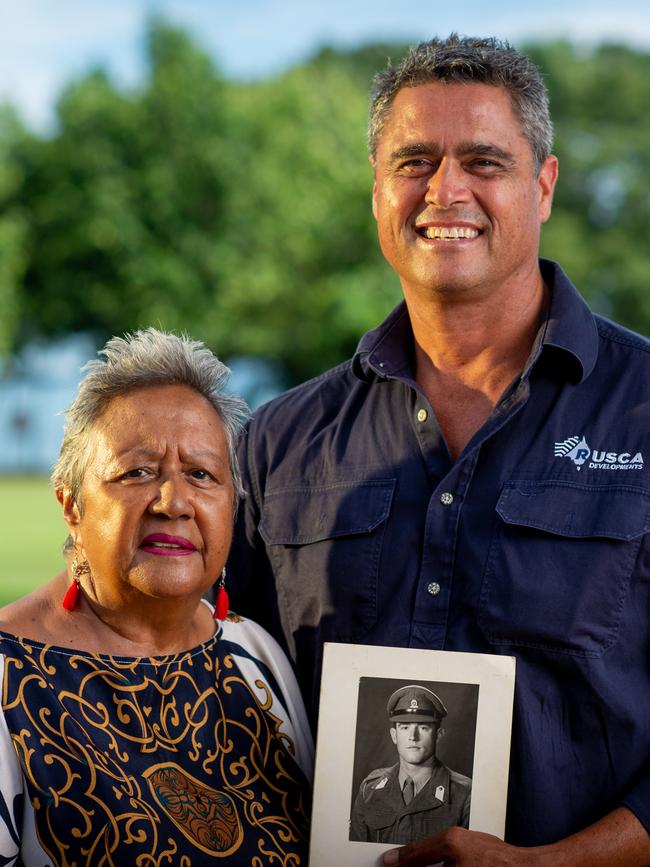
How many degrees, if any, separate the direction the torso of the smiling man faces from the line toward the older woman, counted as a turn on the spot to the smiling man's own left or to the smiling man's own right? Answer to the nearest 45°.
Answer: approximately 45° to the smiling man's own right

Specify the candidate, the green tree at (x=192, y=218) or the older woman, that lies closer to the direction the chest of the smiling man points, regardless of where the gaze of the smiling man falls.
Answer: the older woman

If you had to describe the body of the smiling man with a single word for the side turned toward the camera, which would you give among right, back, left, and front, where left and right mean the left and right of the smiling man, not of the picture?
front

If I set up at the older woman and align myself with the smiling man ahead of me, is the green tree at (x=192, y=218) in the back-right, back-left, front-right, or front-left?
front-left

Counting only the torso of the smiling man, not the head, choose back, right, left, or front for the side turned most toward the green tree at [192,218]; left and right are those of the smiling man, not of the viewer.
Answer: back
